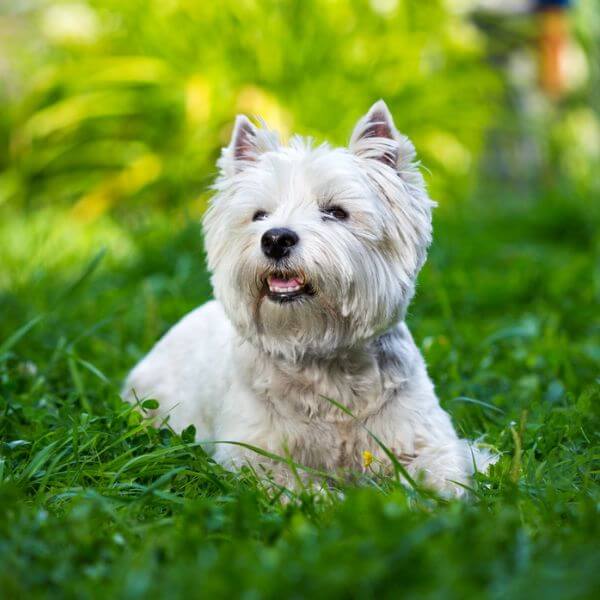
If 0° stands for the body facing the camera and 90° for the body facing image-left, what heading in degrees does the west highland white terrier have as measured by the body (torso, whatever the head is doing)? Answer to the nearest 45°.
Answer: approximately 315°
